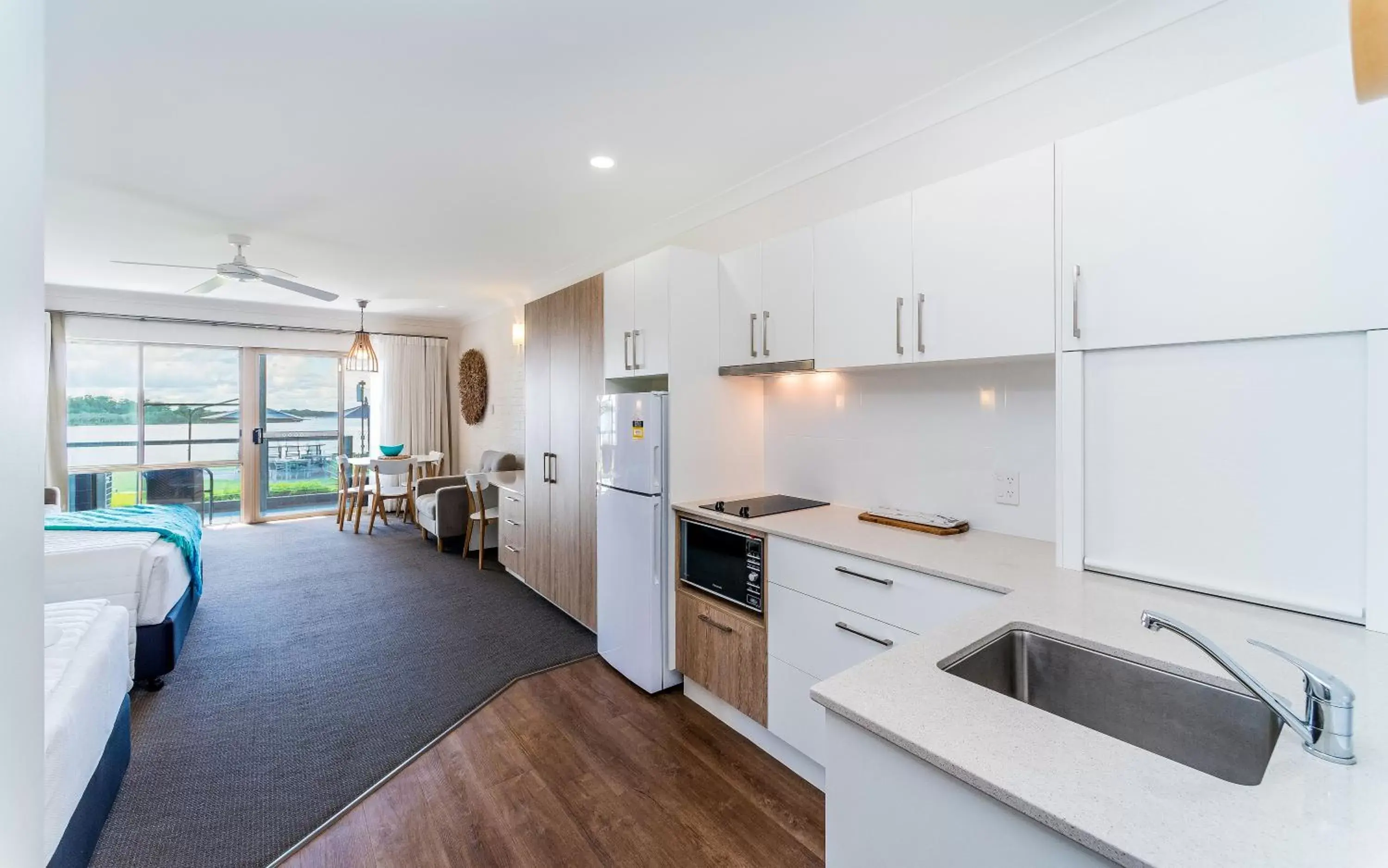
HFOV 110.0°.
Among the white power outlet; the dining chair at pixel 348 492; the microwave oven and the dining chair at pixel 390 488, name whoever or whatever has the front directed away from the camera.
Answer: the dining chair at pixel 390 488

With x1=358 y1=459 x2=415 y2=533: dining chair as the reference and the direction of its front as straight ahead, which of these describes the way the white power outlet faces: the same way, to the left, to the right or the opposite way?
to the left

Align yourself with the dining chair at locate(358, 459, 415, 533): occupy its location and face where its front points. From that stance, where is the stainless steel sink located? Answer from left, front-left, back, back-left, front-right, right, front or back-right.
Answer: back

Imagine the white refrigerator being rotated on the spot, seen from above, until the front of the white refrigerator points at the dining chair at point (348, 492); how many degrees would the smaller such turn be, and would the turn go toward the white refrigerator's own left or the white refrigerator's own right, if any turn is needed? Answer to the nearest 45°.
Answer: approximately 90° to the white refrigerator's own right

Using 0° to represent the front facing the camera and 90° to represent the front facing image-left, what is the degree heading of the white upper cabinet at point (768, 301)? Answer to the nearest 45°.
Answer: approximately 45°

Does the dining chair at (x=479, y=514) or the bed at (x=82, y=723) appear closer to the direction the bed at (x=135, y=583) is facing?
the dining chair

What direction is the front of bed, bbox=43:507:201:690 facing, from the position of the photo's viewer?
facing to the right of the viewer

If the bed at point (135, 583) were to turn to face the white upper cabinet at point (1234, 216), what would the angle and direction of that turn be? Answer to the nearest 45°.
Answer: approximately 45° to its right

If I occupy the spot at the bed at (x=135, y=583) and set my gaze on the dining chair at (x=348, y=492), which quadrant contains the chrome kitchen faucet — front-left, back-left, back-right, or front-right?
back-right

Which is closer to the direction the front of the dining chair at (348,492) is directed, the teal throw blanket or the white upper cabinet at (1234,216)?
the white upper cabinet

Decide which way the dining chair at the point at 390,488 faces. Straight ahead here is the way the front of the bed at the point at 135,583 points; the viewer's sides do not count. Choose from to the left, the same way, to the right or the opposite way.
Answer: to the left

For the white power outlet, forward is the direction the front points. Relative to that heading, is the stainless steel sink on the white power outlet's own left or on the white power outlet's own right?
on the white power outlet's own left

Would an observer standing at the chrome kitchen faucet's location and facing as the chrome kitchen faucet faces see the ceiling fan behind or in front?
in front

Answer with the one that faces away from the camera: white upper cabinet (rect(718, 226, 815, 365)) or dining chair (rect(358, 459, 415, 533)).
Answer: the dining chair

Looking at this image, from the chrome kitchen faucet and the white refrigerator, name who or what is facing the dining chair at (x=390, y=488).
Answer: the chrome kitchen faucet
